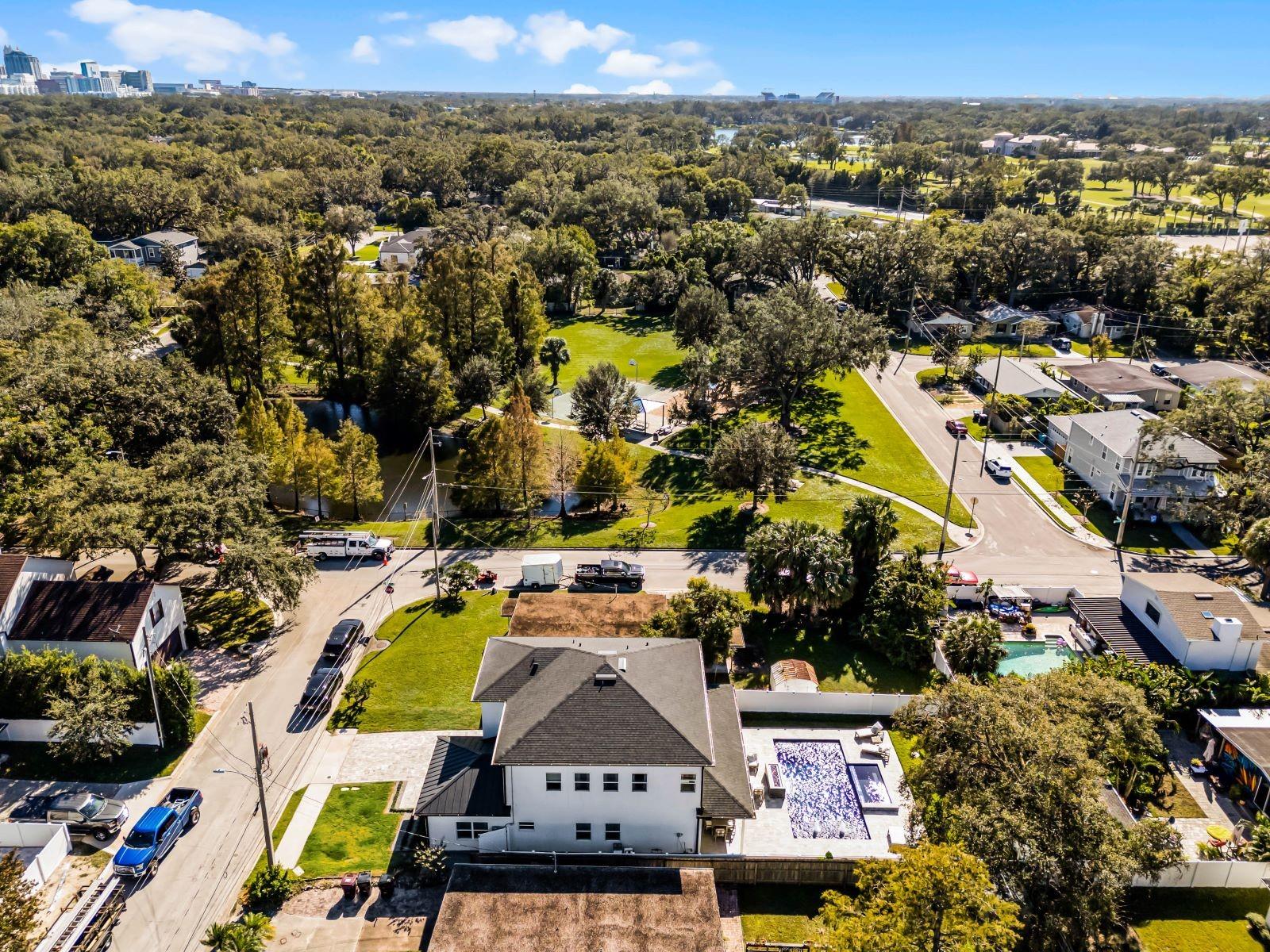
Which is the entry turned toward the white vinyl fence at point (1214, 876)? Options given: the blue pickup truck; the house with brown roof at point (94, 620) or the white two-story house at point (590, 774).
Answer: the house with brown roof

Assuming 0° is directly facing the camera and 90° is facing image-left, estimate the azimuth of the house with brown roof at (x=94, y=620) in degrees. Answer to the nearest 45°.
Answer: approximately 315°

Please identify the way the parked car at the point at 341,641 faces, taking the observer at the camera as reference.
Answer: facing away from the viewer and to the right of the viewer

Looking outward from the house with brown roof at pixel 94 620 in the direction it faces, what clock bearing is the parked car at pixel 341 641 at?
The parked car is roughly at 11 o'clock from the house with brown roof.

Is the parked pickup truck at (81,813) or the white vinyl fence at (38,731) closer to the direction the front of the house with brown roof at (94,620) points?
the parked pickup truck

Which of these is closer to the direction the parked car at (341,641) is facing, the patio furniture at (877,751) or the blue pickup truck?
the patio furniture

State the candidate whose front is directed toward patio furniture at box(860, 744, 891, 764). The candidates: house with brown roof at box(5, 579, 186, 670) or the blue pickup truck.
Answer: the house with brown roof

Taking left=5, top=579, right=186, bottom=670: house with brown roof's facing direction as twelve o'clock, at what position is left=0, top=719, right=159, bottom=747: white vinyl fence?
The white vinyl fence is roughly at 3 o'clock from the house with brown roof.

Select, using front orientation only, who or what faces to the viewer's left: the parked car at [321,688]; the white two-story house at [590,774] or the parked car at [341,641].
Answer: the white two-story house

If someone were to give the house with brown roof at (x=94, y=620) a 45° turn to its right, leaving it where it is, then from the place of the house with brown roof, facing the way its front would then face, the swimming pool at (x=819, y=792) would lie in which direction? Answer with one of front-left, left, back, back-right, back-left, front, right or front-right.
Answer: front-left

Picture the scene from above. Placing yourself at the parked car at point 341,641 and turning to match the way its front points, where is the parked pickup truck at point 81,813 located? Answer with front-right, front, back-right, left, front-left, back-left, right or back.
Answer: back

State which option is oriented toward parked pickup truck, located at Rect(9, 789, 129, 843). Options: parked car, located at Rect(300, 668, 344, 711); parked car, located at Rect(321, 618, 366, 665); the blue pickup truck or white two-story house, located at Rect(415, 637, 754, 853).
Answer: the white two-story house

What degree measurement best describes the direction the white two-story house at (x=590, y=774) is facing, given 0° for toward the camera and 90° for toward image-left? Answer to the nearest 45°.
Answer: approximately 90°

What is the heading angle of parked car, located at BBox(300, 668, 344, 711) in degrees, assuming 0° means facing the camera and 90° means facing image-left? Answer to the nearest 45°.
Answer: approximately 225°

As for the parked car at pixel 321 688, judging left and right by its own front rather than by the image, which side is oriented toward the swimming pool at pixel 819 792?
right

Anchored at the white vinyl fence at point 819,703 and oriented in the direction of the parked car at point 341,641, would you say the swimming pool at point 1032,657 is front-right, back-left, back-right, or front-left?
back-right

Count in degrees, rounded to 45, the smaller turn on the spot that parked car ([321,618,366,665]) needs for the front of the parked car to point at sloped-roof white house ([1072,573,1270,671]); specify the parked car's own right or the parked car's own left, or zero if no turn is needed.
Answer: approximately 45° to the parked car's own right
